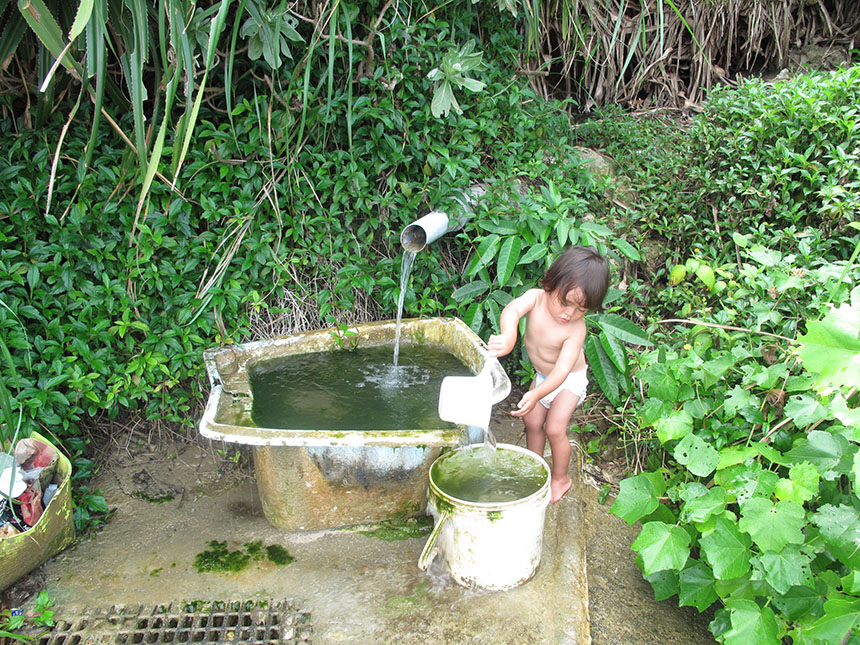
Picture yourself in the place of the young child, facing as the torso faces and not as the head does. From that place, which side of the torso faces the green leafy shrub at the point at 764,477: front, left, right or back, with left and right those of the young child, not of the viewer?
left

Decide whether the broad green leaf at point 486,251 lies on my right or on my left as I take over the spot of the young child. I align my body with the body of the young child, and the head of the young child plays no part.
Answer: on my right

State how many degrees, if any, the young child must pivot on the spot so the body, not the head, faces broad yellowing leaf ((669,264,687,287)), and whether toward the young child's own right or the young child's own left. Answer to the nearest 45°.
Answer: approximately 180°

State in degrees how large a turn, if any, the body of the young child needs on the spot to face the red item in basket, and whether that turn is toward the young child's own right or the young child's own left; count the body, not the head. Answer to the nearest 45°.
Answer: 0° — they already face it

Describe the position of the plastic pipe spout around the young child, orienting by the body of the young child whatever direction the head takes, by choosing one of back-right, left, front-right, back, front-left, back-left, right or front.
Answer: right

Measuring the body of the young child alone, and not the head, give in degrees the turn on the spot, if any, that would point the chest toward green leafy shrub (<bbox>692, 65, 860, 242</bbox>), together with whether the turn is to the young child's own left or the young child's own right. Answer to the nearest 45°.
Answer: approximately 180°

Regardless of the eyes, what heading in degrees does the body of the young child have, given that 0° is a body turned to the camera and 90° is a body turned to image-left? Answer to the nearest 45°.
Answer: approximately 45°

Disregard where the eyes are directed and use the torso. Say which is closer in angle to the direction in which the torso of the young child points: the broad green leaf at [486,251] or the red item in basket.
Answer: the red item in basket

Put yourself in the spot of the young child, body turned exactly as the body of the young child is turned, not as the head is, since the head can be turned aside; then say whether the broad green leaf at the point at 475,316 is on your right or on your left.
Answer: on your right

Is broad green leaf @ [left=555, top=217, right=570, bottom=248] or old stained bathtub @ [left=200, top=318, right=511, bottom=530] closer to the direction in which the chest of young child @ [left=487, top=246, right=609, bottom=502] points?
the old stained bathtub
